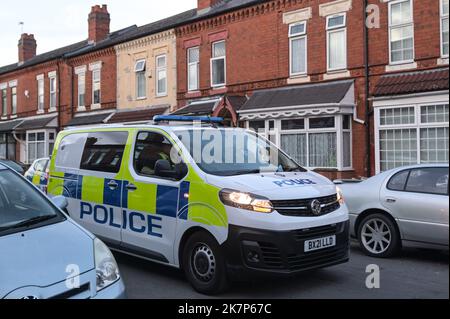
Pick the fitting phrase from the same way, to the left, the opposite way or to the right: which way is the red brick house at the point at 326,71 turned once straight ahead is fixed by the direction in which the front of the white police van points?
to the right

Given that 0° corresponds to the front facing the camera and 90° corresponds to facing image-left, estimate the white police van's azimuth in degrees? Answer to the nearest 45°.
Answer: approximately 315°

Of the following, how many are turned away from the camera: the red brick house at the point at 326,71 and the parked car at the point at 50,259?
0

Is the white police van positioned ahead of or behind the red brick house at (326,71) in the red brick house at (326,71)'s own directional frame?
ahead

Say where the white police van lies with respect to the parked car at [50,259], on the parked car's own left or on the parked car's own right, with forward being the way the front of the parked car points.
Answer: on the parked car's own left

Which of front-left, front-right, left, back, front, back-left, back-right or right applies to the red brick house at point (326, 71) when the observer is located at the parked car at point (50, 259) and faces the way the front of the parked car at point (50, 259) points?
left

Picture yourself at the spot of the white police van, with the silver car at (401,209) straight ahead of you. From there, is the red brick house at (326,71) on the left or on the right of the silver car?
left

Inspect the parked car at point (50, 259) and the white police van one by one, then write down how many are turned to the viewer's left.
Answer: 0

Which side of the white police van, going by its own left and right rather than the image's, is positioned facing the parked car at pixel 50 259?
right

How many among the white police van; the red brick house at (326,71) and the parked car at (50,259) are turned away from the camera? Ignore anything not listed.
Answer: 0

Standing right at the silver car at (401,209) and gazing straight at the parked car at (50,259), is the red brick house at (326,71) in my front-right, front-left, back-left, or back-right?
back-right

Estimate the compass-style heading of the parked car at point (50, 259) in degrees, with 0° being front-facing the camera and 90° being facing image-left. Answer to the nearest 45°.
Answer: approximately 315°
